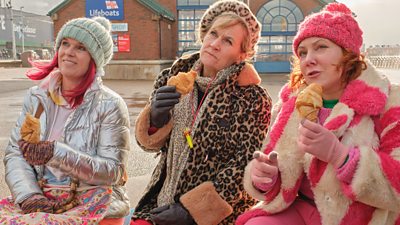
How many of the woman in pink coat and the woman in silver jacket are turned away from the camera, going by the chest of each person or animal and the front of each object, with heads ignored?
0

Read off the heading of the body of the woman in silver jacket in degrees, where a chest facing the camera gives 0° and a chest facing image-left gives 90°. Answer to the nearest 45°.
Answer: approximately 45°

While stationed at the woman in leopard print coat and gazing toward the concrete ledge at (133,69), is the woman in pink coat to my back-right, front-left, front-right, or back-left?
back-right

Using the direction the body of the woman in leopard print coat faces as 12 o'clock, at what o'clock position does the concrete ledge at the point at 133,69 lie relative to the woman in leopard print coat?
The concrete ledge is roughly at 4 o'clock from the woman in leopard print coat.

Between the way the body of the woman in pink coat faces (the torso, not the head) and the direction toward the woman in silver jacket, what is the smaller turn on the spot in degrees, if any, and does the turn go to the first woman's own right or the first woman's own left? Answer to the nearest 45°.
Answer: approximately 45° to the first woman's own right

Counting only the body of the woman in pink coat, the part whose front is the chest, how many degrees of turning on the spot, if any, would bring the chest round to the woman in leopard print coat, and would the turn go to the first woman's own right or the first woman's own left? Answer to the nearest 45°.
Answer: approximately 90° to the first woman's own right

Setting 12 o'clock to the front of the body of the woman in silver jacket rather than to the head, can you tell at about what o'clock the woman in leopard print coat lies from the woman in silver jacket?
The woman in leopard print coat is roughly at 8 o'clock from the woman in silver jacket.

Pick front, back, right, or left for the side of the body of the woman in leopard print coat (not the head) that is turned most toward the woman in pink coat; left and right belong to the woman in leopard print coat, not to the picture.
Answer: left

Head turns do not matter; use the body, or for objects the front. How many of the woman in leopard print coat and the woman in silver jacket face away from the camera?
0

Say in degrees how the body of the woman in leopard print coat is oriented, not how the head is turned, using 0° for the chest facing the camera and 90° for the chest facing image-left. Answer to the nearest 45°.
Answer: approximately 45°

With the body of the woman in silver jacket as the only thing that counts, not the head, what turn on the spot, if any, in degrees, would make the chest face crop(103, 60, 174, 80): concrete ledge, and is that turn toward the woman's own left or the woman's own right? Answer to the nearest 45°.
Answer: approximately 135° to the woman's own right

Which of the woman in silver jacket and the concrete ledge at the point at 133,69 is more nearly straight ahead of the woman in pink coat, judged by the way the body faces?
the woman in silver jacket

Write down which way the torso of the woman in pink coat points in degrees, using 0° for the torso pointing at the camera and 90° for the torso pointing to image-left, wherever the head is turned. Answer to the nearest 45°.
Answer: approximately 45°
